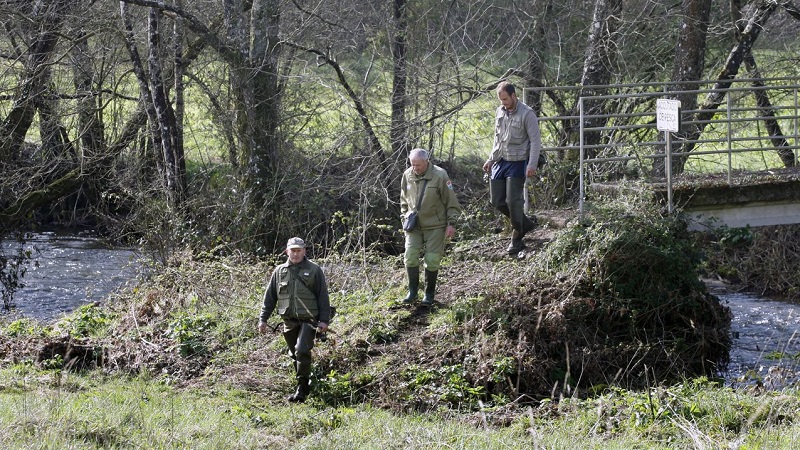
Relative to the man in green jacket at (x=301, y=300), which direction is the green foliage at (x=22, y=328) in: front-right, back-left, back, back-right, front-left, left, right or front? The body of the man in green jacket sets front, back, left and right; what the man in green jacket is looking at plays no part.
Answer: back-right

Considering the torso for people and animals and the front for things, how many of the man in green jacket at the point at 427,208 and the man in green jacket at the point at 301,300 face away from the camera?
0

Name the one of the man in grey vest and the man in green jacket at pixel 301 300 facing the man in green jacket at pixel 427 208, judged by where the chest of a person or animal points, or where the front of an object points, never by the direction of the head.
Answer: the man in grey vest

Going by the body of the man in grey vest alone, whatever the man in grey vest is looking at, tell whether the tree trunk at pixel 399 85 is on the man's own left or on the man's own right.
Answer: on the man's own right

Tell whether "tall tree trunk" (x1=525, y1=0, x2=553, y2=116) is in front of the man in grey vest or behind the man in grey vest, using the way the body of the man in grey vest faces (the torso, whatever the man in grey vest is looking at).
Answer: behind

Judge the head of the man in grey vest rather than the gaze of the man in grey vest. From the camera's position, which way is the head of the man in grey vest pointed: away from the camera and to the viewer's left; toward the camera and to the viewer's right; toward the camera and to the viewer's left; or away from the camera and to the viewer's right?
toward the camera and to the viewer's left

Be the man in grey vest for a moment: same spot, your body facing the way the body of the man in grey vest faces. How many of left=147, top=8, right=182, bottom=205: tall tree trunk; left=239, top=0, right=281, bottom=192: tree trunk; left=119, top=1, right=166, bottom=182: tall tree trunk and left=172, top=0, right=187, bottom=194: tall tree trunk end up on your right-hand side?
4

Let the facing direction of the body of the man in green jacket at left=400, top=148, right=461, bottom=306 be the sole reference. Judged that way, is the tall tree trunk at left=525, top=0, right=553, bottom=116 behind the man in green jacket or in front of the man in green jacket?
behind
